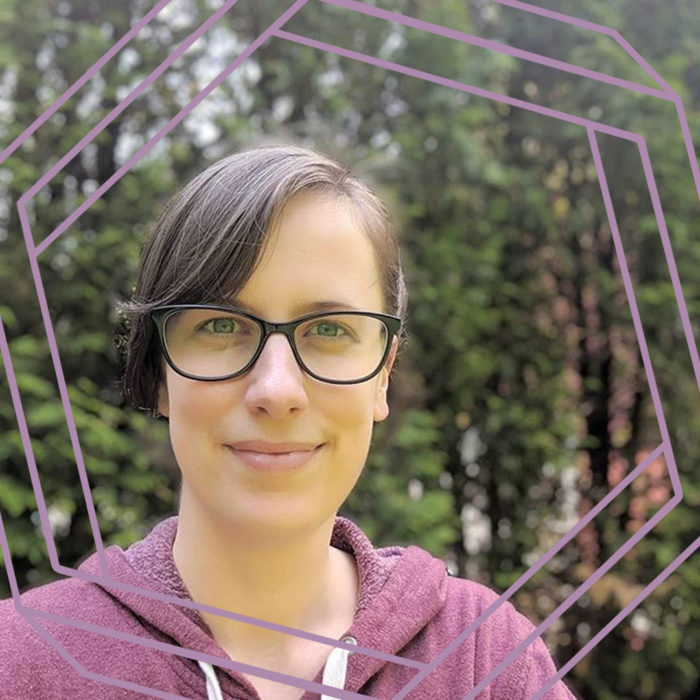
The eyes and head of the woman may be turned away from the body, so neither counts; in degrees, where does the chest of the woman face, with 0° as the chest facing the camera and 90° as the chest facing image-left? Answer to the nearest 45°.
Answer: approximately 0°
